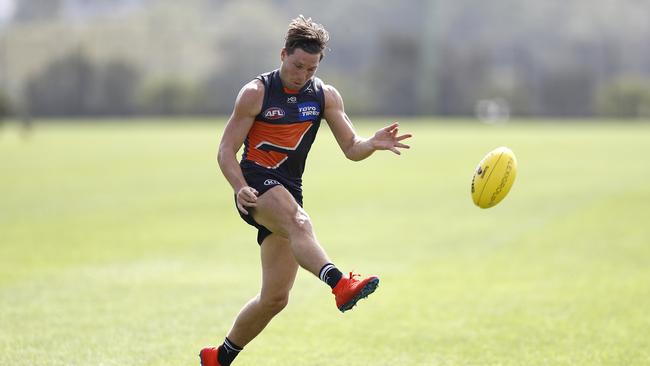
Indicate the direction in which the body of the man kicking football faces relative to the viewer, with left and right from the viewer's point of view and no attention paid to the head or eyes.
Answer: facing the viewer and to the right of the viewer

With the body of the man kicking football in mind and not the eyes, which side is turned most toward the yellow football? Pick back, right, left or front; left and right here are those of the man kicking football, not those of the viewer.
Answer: left
